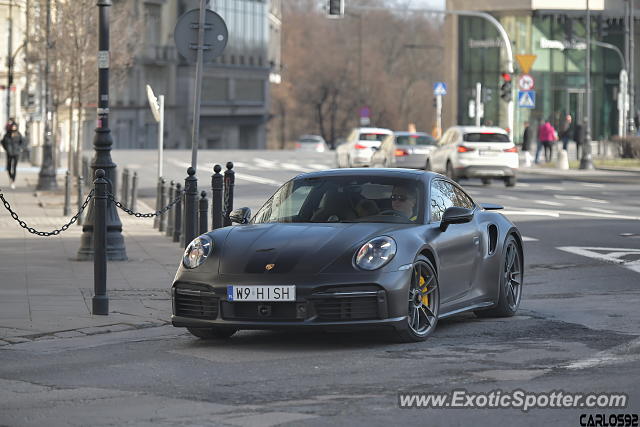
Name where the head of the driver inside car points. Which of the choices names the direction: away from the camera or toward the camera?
toward the camera

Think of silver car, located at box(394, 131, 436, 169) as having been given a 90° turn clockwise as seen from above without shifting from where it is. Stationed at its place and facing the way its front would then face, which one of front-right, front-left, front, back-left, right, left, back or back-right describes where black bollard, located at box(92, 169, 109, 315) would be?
right

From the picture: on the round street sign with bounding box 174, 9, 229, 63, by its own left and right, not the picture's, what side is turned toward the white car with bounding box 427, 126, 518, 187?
front

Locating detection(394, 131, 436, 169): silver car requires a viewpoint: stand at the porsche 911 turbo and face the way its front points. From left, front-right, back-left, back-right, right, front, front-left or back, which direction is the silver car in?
back-right

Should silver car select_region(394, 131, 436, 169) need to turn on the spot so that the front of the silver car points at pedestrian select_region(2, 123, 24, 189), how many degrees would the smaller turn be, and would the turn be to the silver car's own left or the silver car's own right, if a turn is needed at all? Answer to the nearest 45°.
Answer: approximately 135° to the silver car's own left

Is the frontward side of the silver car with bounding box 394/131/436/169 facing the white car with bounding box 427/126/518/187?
no

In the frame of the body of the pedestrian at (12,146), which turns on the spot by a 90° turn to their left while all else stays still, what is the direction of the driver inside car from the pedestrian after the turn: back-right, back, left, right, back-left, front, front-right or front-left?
right

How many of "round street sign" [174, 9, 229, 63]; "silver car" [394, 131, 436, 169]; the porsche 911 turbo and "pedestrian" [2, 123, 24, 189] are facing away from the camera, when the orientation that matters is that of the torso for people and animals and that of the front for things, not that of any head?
2

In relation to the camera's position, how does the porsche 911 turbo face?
facing the viewer and to the left of the viewer

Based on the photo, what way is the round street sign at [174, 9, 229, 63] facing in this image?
away from the camera

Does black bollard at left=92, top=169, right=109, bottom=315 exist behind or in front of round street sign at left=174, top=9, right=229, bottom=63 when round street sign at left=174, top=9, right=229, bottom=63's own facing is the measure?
behind

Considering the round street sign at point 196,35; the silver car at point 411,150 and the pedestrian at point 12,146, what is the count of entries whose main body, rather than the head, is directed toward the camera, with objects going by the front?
1

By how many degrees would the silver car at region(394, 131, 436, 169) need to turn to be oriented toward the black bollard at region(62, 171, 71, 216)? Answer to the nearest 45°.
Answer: approximately 180°

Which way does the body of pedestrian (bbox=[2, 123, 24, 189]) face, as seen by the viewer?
toward the camera

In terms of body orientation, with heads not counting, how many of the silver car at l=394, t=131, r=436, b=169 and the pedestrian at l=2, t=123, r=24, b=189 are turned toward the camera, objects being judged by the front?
1

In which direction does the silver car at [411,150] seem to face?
away from the camera
